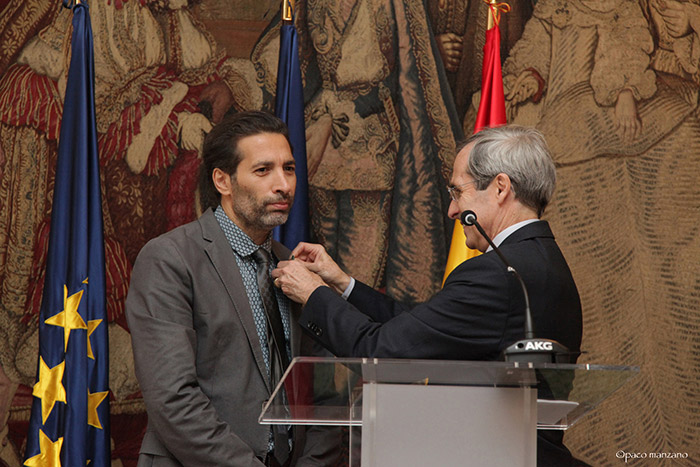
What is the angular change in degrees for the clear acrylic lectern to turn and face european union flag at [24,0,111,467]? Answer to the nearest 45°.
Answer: approximately 135° to its right

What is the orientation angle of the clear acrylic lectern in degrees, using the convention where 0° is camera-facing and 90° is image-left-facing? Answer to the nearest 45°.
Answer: approximately 0°

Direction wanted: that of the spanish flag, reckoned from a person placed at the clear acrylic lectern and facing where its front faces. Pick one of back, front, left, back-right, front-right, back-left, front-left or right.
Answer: back

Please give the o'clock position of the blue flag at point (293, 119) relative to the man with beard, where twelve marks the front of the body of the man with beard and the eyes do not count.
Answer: The blue flag is roughly at 8 o'clock from the man with beard.

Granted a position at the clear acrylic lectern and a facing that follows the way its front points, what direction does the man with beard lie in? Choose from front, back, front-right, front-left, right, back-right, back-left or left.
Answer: back-right

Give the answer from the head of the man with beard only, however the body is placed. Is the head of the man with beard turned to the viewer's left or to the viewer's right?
to the viewer's right

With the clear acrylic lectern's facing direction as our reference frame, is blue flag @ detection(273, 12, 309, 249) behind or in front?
behind
